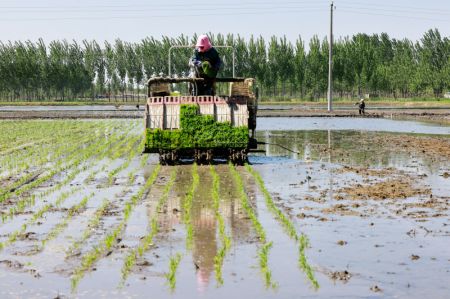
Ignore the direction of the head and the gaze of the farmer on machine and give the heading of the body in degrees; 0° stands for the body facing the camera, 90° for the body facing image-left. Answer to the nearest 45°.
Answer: approximately 45°

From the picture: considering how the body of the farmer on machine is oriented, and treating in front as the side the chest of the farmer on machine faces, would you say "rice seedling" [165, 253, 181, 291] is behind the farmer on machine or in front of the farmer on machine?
in front

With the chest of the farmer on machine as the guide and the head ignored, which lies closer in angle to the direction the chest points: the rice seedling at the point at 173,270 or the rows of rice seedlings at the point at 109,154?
the rice seedling
